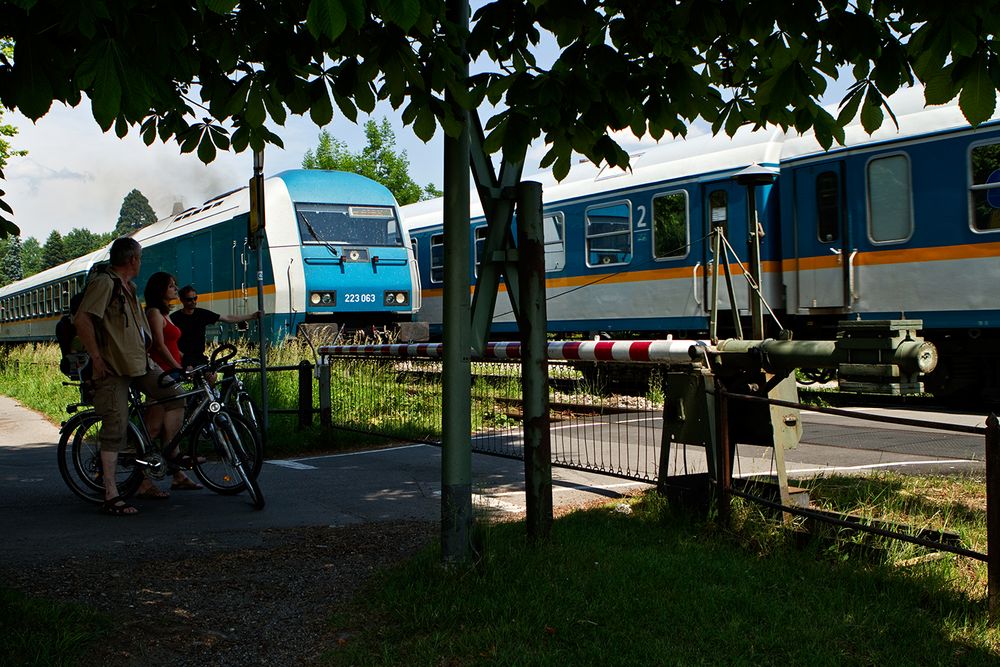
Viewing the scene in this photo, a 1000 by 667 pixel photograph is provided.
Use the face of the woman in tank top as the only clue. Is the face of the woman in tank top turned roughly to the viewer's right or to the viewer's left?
to the viewer's right

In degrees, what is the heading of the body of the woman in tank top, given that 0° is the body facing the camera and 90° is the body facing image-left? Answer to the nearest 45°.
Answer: approximately 270°

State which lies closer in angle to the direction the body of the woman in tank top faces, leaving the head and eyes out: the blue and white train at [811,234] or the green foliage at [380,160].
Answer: the blue and white train

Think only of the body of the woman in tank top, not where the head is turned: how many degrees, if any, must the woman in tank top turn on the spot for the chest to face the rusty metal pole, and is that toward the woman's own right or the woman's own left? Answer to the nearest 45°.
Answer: approximately 45° to the woman's own right

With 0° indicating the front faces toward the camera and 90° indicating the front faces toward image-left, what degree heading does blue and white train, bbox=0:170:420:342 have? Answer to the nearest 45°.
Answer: approximately 315°

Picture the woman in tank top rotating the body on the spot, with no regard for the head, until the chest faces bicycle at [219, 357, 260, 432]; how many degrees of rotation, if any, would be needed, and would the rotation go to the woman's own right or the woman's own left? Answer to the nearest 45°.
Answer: approximately 45° to the woman's own left
